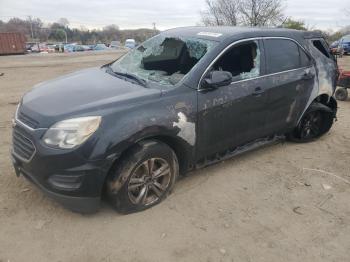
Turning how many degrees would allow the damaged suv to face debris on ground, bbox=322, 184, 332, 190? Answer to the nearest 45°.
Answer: approximately 135° to its left

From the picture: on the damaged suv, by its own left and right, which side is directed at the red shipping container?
right

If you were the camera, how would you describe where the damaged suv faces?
facing the viewer and to the left of the viewer

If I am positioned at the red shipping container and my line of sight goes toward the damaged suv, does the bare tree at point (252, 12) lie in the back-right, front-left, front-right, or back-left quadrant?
front-left

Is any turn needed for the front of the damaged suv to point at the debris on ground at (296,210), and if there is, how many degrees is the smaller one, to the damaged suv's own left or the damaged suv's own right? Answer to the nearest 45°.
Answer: approximately 135° to the damaged suv's own left

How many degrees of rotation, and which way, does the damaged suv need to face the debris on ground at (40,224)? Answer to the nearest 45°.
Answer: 0° — it already faces it

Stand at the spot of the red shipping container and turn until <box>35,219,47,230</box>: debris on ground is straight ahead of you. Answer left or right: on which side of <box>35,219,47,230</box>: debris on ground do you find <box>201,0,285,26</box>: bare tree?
left

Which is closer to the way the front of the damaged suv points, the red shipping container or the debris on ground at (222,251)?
the debris on ground

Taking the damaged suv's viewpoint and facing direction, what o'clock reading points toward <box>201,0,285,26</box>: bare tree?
The bare tree is roughly at 5 o'clock from the damaged suv.

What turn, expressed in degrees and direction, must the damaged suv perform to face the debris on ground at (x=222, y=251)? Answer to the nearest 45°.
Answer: approximately 90° to its left
